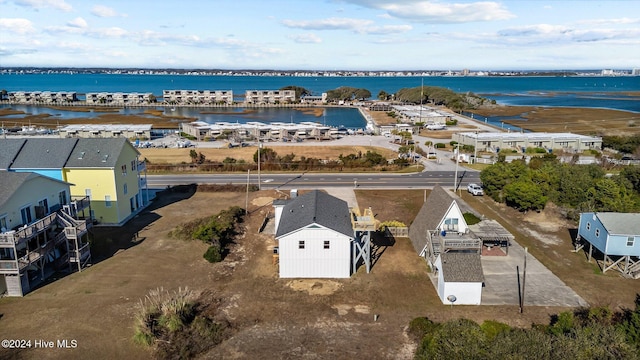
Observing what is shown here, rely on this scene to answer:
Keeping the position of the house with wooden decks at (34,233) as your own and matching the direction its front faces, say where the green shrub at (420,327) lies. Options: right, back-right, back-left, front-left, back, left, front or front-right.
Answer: front

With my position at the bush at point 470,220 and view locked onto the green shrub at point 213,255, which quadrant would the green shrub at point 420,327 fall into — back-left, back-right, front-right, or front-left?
front-left

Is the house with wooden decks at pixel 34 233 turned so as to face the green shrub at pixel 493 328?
yes

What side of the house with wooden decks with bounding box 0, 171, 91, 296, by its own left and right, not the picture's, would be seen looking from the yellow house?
left

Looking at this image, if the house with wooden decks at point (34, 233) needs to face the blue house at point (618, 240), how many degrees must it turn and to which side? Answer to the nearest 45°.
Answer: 0° — it already faces it

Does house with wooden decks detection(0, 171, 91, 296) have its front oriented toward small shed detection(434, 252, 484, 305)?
yes

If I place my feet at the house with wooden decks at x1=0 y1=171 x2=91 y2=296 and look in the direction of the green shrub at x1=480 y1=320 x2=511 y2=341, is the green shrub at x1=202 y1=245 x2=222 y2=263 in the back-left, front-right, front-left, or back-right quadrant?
front-left

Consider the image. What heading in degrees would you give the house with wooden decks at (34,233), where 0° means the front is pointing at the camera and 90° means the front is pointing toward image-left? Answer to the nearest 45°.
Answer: approximately 315°

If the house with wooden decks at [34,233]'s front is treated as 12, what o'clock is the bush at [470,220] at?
The bush is roughly at 11 o'clock from the house with wooden decks.

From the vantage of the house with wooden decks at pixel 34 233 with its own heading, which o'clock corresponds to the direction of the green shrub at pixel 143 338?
The green shrub is roughly at 1 o'clock from the house with wooden decks.

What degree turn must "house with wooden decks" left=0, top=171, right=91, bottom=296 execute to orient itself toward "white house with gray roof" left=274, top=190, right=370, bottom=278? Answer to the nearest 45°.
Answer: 0° — it already faces it
